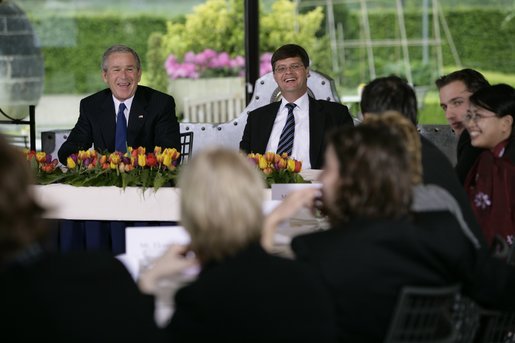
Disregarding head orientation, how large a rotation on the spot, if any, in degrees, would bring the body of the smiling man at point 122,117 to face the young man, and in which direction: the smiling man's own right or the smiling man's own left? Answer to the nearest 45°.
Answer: approximately 45° to the smiling man's own left

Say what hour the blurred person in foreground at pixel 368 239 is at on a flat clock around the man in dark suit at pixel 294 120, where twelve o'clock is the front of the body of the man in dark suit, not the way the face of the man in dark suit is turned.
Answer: The blurred person in foreground is roughly at 12 o'clock from the man in dark suit.

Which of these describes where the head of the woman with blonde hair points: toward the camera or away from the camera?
away from the camera

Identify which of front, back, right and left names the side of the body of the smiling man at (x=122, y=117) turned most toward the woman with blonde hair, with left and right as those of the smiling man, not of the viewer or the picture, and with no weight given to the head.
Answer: front

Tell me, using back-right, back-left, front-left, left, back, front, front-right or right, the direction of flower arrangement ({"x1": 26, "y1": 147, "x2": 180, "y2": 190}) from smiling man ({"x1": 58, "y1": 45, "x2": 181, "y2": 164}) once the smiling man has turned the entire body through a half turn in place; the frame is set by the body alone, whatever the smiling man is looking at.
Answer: back

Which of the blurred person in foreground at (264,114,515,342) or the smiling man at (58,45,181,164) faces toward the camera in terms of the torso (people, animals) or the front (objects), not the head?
the smiling man

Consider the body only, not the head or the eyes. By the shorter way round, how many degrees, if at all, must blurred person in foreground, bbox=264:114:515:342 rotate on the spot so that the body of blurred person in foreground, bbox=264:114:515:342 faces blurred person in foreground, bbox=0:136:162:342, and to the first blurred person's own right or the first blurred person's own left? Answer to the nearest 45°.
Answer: approximately 90° to the first blurred person's own left

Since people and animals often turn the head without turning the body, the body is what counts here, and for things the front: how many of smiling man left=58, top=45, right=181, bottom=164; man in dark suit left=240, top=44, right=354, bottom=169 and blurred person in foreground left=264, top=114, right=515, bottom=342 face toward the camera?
2

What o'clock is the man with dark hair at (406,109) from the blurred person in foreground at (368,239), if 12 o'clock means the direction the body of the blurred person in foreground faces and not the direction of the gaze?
The man with dark hair is roughly at 2 o'clock from the blurred person in foreground.

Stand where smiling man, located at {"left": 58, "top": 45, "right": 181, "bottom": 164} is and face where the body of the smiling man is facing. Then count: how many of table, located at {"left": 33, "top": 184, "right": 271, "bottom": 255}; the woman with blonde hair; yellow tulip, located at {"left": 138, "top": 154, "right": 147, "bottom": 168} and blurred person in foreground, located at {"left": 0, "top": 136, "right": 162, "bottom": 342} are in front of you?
4

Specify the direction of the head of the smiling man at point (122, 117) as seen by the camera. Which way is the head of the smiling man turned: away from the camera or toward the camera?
toward the camera

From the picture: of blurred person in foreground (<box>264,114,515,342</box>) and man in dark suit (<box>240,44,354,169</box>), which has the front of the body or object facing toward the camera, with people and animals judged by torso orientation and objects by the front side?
the man in dark suit

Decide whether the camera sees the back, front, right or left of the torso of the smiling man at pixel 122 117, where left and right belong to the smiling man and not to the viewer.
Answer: front

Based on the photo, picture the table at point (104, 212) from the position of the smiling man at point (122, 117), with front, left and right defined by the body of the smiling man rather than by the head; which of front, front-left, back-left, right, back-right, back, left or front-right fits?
front

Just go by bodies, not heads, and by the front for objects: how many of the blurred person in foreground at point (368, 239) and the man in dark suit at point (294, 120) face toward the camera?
1

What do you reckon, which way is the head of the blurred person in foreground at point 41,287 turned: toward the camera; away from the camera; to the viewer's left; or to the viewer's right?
away from the camera

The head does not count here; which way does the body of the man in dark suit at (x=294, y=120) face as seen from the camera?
toward the camera
